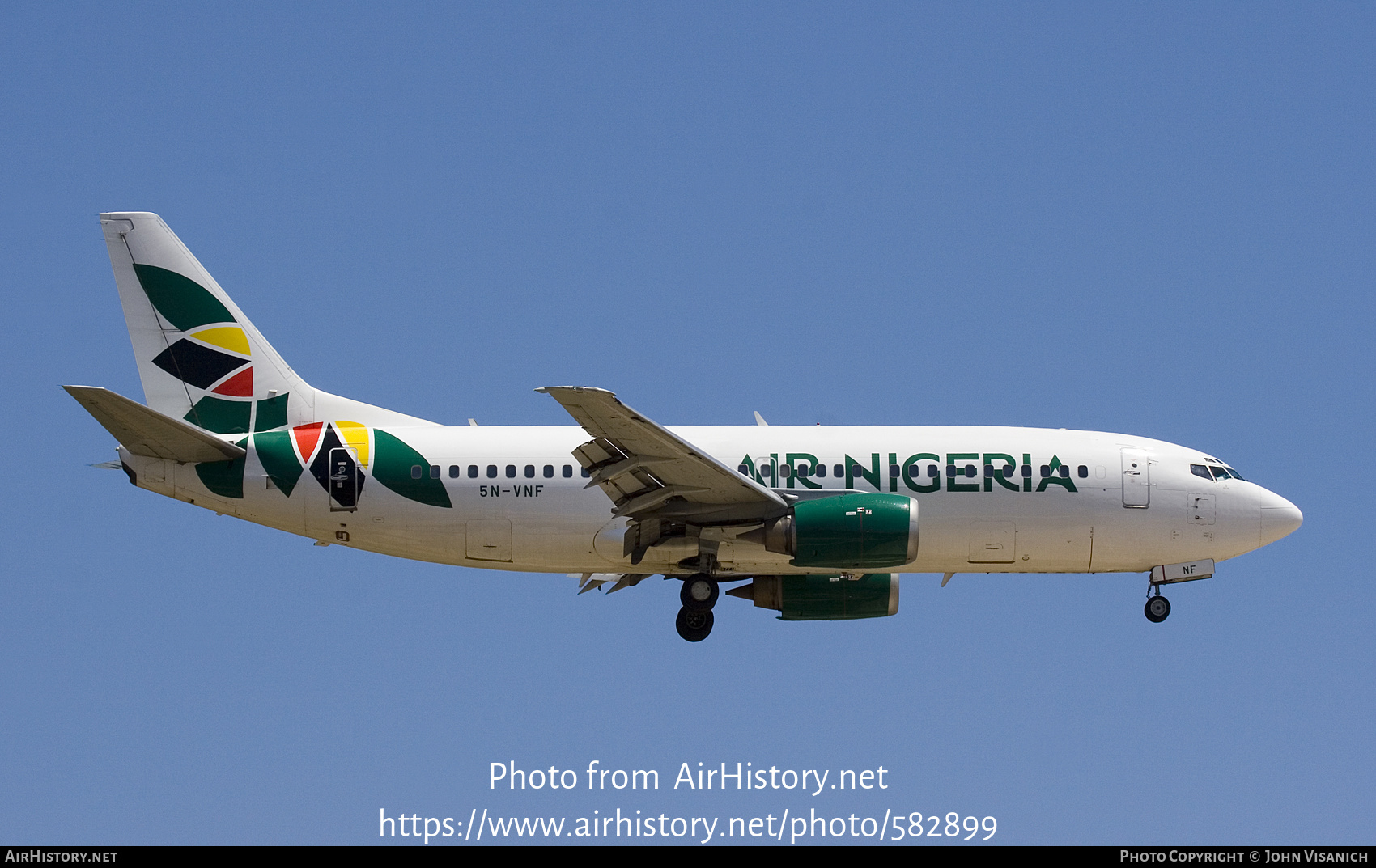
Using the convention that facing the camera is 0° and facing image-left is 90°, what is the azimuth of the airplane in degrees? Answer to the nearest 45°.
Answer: approximately 270°
